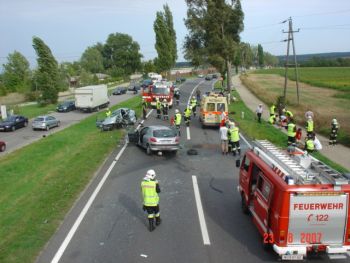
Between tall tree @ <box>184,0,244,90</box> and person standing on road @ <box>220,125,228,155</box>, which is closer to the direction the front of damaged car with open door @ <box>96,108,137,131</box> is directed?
the person standing on road

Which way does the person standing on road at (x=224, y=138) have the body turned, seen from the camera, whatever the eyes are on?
away from the camera

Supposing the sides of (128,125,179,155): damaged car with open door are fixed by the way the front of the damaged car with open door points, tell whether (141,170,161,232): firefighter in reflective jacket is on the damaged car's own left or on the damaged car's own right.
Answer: on the damaged car's own left

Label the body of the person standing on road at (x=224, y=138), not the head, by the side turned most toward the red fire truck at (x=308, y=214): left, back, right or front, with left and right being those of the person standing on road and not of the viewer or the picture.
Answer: back

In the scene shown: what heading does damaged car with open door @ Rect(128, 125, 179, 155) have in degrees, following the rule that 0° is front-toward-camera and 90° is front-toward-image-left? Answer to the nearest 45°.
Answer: approximately 135°

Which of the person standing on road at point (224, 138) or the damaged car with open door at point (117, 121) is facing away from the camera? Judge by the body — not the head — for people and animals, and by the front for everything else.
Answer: the person standing on road

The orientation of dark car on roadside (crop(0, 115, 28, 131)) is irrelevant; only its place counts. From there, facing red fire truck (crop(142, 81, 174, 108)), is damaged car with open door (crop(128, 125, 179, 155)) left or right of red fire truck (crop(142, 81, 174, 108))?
right

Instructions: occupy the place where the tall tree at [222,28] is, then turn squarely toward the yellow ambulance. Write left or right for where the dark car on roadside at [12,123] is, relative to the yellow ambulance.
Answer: right

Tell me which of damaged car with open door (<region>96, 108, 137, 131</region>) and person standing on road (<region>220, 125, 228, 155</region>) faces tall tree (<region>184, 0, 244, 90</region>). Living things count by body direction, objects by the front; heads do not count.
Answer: the person standing on road

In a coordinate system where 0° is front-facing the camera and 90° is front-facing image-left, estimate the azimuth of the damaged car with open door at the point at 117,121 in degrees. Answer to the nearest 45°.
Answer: approximately 45°
